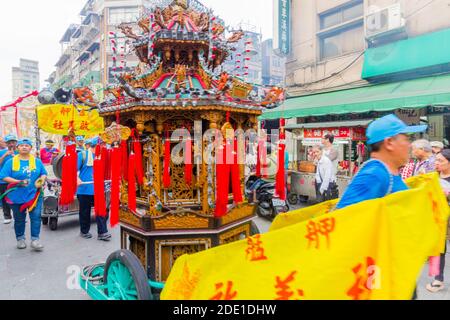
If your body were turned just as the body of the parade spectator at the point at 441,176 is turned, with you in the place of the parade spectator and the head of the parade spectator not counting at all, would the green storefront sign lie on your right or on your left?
on your right

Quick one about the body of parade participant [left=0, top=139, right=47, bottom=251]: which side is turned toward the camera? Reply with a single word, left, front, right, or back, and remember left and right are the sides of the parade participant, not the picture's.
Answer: front

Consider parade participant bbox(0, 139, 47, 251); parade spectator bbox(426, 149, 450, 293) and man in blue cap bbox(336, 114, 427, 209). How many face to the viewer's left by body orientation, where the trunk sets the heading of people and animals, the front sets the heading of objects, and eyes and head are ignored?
1

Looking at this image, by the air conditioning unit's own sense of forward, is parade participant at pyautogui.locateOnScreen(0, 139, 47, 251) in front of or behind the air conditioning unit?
in front
